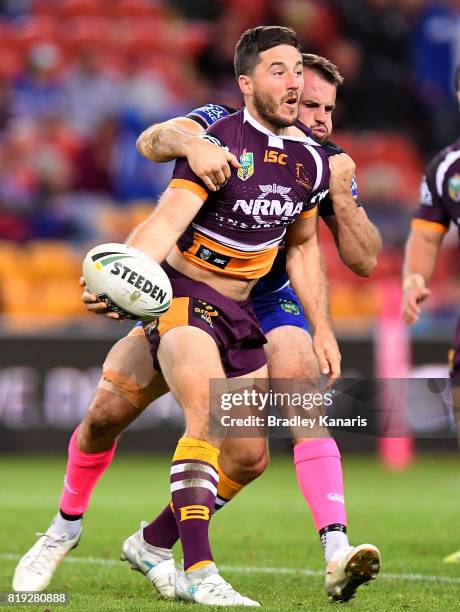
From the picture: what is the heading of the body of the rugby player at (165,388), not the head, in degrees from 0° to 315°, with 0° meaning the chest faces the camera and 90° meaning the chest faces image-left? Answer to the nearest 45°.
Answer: approximately 45°

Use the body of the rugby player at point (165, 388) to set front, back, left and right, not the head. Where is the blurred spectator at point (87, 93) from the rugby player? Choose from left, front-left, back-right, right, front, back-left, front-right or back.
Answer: back-right

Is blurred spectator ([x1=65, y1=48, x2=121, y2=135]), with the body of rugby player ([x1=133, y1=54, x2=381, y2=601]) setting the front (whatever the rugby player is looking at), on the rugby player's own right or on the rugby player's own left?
on the rugby player's own right

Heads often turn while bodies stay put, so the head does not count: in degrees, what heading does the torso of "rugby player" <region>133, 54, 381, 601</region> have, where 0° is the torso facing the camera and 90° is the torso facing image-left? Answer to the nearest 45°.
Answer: approximately 45°

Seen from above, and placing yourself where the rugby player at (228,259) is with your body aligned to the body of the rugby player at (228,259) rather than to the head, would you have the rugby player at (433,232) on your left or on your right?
on your left
